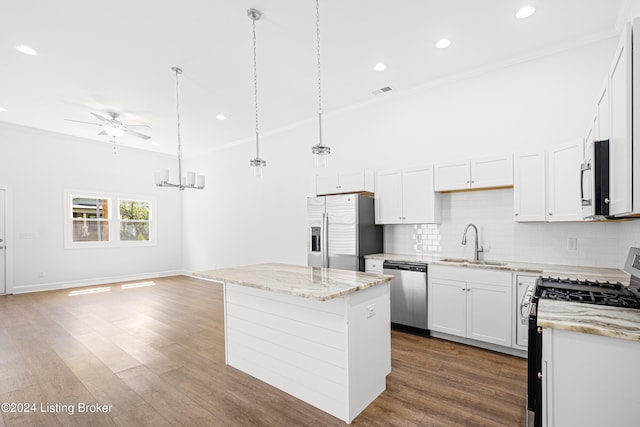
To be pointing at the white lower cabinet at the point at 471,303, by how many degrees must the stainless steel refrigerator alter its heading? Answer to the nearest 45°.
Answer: approximately 90° to its left

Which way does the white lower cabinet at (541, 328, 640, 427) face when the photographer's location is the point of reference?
facing to the left of the viewer

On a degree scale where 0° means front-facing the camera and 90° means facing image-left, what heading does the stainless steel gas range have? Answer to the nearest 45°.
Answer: approximately 90°

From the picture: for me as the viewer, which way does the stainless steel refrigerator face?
facing the viewer and to the left of the viewer

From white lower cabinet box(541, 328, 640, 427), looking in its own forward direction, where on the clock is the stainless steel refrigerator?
The stainless steel refrigerator is roughly at 1 o'clock from the white lower cabinet.

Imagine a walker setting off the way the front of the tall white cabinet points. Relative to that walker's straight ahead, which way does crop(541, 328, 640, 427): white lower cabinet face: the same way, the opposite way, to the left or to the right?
the same way

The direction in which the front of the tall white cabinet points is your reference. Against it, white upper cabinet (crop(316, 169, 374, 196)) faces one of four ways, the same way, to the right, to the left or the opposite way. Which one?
to the left

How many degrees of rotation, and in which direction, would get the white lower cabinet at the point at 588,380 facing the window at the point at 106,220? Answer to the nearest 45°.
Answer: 0° — it already faces it

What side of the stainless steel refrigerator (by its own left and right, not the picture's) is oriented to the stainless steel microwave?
left

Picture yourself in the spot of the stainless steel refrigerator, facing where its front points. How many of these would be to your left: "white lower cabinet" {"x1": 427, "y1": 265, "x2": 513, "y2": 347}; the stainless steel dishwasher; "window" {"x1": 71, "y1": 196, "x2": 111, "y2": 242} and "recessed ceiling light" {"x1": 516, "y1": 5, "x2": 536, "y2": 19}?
3

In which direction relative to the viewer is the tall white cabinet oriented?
to the viewer's left

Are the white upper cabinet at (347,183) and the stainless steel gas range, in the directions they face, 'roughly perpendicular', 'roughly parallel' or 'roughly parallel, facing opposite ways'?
roughly perpendicular

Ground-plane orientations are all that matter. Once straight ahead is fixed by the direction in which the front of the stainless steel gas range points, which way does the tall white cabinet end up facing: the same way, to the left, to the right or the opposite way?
the same way

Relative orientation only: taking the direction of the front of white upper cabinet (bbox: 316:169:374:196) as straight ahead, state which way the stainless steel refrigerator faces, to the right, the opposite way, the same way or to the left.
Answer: the same way

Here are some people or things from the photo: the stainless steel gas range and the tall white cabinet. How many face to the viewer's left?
2

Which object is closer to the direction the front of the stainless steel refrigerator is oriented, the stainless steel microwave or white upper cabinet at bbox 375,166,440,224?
the stainless steel microwave

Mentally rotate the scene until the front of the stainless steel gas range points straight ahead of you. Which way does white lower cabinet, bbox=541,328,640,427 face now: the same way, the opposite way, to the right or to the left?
the same way
